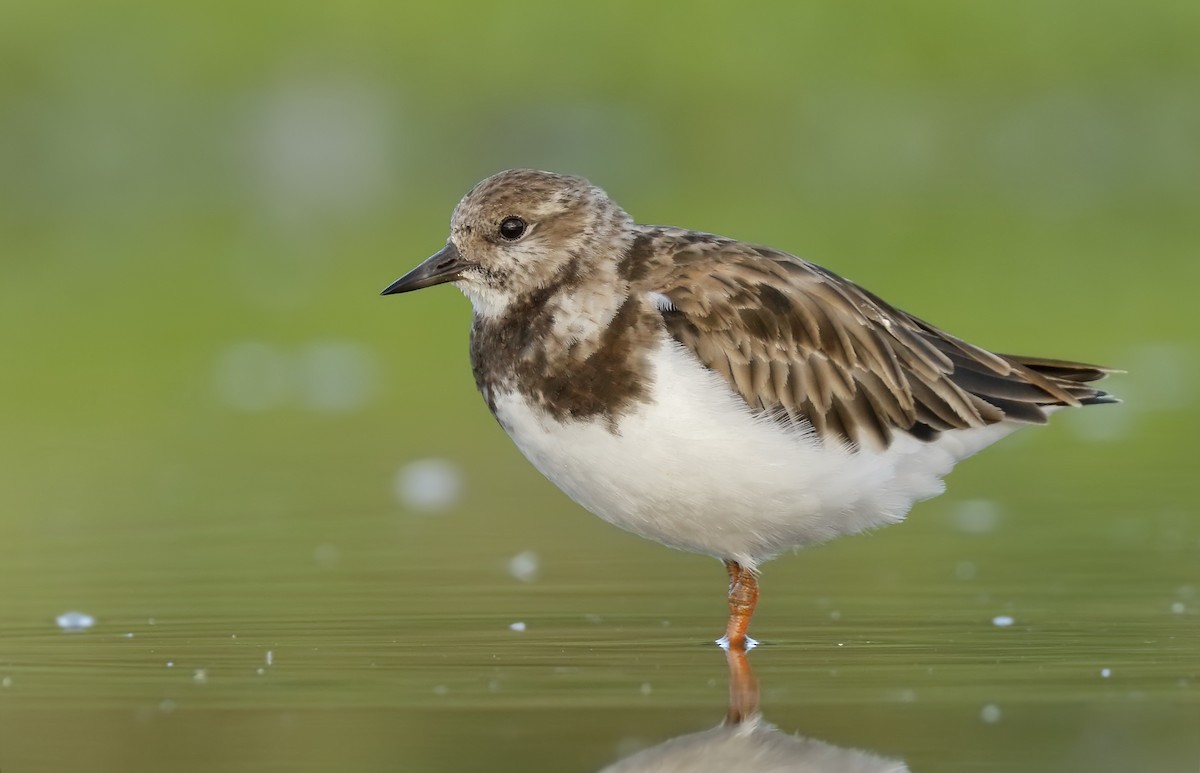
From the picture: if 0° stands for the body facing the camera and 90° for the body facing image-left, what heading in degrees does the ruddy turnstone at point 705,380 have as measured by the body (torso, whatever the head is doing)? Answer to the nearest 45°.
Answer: approximately 90°

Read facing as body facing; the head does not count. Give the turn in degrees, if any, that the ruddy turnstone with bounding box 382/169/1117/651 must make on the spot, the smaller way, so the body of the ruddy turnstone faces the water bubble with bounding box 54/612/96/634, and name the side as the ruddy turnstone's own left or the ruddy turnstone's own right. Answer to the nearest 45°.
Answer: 0° — it already faces it
